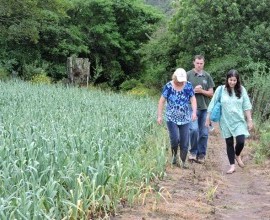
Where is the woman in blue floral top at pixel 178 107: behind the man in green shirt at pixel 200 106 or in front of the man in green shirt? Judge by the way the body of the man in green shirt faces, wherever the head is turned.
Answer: in front

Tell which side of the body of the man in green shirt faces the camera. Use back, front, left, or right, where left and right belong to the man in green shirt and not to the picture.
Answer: front

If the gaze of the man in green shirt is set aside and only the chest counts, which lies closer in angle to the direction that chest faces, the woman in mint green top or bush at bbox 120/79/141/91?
the woman in mint green top

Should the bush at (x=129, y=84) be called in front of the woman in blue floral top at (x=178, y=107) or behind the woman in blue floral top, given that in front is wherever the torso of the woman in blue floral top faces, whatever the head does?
behind

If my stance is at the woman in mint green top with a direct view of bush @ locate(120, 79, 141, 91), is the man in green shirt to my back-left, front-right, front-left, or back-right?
front-left

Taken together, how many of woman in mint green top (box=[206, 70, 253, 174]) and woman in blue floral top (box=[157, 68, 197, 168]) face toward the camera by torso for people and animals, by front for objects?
2

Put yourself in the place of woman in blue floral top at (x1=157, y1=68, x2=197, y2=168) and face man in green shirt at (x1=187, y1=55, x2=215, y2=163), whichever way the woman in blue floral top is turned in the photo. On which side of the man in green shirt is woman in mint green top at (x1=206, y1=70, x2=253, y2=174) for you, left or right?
right

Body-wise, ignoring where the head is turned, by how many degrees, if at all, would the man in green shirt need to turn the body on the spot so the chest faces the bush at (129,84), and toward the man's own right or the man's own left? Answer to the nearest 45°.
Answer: approximately 180°

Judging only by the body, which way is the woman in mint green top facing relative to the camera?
toward the camera

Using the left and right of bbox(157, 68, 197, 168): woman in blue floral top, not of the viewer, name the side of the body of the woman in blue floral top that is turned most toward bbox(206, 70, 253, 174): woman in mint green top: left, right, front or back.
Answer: left

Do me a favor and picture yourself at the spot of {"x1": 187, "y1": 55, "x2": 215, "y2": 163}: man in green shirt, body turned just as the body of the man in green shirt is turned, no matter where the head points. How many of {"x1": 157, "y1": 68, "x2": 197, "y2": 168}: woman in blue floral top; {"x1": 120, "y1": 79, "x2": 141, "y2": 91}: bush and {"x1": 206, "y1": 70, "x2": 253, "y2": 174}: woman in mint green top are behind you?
1

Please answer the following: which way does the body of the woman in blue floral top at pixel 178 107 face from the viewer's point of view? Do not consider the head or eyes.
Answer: toward the camera

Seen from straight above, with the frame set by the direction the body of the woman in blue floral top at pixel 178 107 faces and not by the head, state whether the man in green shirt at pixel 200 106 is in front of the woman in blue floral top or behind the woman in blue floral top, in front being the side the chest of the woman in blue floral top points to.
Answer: behind
